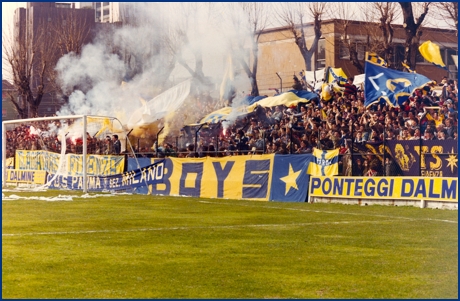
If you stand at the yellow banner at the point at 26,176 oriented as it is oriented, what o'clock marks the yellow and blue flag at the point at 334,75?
The yellow and blue flag is roughly at 10 o'clock from the yellow banner.

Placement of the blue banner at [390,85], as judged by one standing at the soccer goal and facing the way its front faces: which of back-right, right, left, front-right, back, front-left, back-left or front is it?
left

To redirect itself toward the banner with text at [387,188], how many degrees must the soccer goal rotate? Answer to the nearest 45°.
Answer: approximately 90° to its left

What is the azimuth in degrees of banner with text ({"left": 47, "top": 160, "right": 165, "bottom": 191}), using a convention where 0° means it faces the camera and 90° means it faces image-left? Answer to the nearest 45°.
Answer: approximately 0°

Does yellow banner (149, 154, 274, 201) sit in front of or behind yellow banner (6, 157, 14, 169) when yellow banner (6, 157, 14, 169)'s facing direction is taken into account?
in front

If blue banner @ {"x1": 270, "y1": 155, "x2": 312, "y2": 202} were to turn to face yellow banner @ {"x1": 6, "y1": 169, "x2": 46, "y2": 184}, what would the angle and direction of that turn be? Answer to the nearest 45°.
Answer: approximately 135° to its right

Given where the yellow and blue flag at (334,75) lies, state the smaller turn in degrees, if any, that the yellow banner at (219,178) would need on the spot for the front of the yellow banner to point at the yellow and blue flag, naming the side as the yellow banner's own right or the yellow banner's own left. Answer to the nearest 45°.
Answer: approximately 135° to the yellow banner's own left

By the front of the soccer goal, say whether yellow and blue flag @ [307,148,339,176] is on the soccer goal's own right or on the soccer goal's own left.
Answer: on the soccer goal's own left
